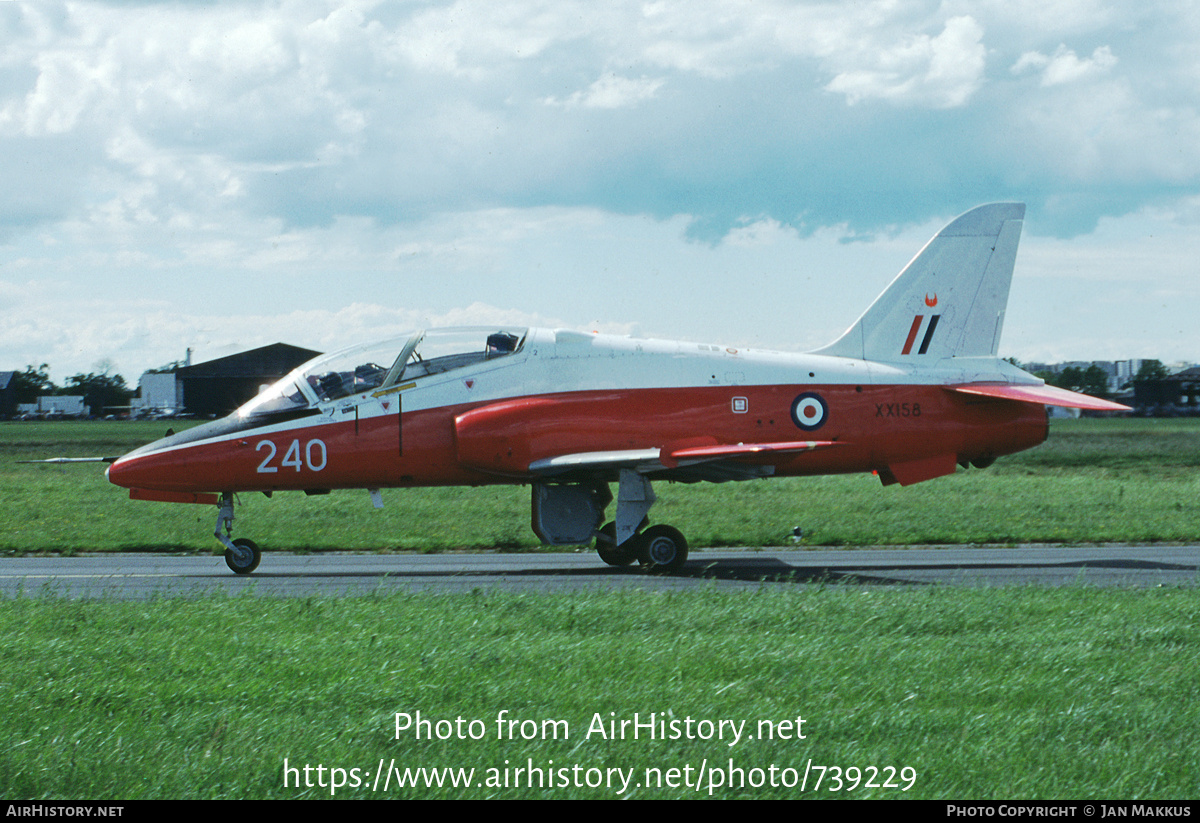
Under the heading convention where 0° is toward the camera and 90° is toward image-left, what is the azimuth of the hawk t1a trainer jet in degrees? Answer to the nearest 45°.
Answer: approximately 90°
